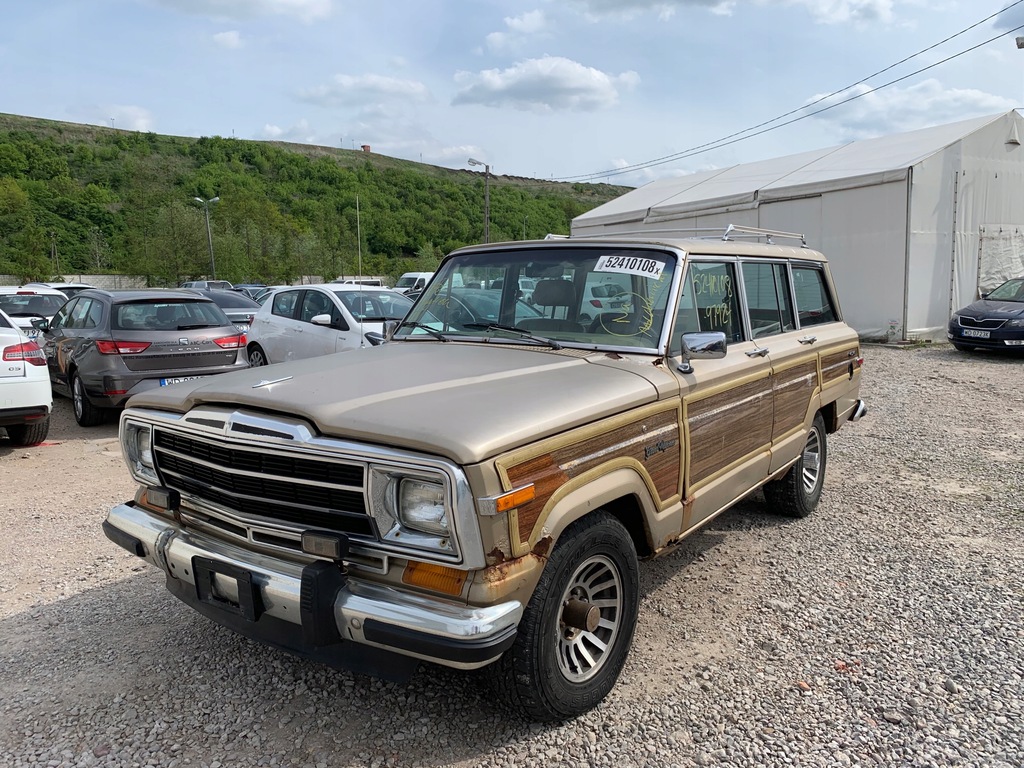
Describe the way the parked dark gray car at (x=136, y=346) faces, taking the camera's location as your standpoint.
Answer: facing away from the viewer and to the left of the viewer

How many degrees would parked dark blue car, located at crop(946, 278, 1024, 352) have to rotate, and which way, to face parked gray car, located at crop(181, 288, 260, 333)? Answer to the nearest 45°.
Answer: approximately 45° to its right

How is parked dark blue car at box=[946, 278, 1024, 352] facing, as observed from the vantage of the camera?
facing the viewer and to the left of the viewer

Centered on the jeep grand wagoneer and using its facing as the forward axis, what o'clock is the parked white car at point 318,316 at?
The parked white car is roughly at 4 o'clock from the jeep grand wagoneer.

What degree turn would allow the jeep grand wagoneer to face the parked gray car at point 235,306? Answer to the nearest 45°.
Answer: approximately 135° to its right

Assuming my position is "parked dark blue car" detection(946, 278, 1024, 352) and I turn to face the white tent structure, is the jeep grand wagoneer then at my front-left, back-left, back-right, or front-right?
back-left

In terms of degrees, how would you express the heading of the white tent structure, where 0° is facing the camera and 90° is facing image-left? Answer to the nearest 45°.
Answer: approximately 315°

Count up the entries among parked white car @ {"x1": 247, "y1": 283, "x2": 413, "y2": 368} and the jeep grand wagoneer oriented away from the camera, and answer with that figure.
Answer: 0

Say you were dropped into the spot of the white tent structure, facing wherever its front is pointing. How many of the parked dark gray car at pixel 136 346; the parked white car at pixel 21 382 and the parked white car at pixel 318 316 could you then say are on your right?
3

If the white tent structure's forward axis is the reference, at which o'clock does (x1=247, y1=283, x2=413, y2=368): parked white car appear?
The parked white car is roughly at 3 o'clock from the white tent structure.

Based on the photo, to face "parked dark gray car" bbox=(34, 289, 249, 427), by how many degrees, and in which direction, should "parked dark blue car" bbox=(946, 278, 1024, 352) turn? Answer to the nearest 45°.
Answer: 0° — it already faces it
